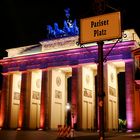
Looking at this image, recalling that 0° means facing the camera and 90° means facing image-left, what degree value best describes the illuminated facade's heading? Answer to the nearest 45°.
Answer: approximately 45°
